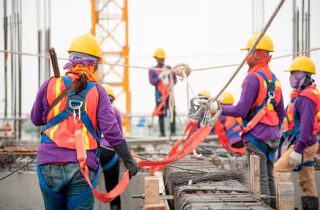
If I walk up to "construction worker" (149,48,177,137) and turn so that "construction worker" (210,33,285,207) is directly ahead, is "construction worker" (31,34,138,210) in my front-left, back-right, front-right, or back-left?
front-right

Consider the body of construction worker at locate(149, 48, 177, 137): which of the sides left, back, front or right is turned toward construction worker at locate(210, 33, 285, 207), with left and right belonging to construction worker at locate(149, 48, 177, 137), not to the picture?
front

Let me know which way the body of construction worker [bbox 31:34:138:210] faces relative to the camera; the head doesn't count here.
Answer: away from the camera

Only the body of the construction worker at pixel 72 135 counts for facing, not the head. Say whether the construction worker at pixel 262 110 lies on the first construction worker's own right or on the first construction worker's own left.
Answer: on the first construction worker's own right

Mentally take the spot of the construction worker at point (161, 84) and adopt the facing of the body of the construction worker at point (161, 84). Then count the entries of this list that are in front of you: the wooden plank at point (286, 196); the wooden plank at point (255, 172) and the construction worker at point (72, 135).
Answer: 3

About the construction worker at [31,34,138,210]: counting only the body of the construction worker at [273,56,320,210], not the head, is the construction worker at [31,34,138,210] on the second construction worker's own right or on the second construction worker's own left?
on the second construction worker's own left

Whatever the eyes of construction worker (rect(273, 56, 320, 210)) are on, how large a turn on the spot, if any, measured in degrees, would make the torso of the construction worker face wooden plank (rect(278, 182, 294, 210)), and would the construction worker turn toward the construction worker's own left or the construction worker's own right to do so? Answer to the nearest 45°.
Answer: approximately 90° to the construction worker's own left

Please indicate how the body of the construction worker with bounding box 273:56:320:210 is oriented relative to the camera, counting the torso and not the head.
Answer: to the viewer's left

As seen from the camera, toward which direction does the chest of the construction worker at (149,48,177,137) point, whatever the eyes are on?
toward the camera

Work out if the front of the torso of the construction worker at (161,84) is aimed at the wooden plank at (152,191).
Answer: yes

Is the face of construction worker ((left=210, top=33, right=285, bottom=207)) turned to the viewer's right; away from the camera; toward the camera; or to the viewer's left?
to the viewer's left

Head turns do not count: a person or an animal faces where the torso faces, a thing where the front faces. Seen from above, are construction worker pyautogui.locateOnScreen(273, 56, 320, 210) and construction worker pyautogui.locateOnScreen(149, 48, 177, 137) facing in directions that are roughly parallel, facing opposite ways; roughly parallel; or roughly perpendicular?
roughly perpendicular

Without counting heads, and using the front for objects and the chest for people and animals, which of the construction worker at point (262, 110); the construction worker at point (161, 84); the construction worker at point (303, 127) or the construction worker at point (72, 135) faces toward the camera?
the construction worker at point (161, 84)

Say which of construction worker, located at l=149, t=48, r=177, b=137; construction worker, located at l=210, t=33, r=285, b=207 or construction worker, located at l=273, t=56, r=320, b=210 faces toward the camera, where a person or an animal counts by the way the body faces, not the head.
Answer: construction worker, located at l=149, t=48, r=177, b=137

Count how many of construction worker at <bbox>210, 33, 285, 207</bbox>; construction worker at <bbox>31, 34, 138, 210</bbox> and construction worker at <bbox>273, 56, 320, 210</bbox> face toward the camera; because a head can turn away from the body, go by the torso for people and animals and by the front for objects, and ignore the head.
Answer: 0

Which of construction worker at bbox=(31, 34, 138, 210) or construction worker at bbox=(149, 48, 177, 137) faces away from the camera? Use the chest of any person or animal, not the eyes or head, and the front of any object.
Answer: construction worker at bbox=(31, 34, 138, 210)
